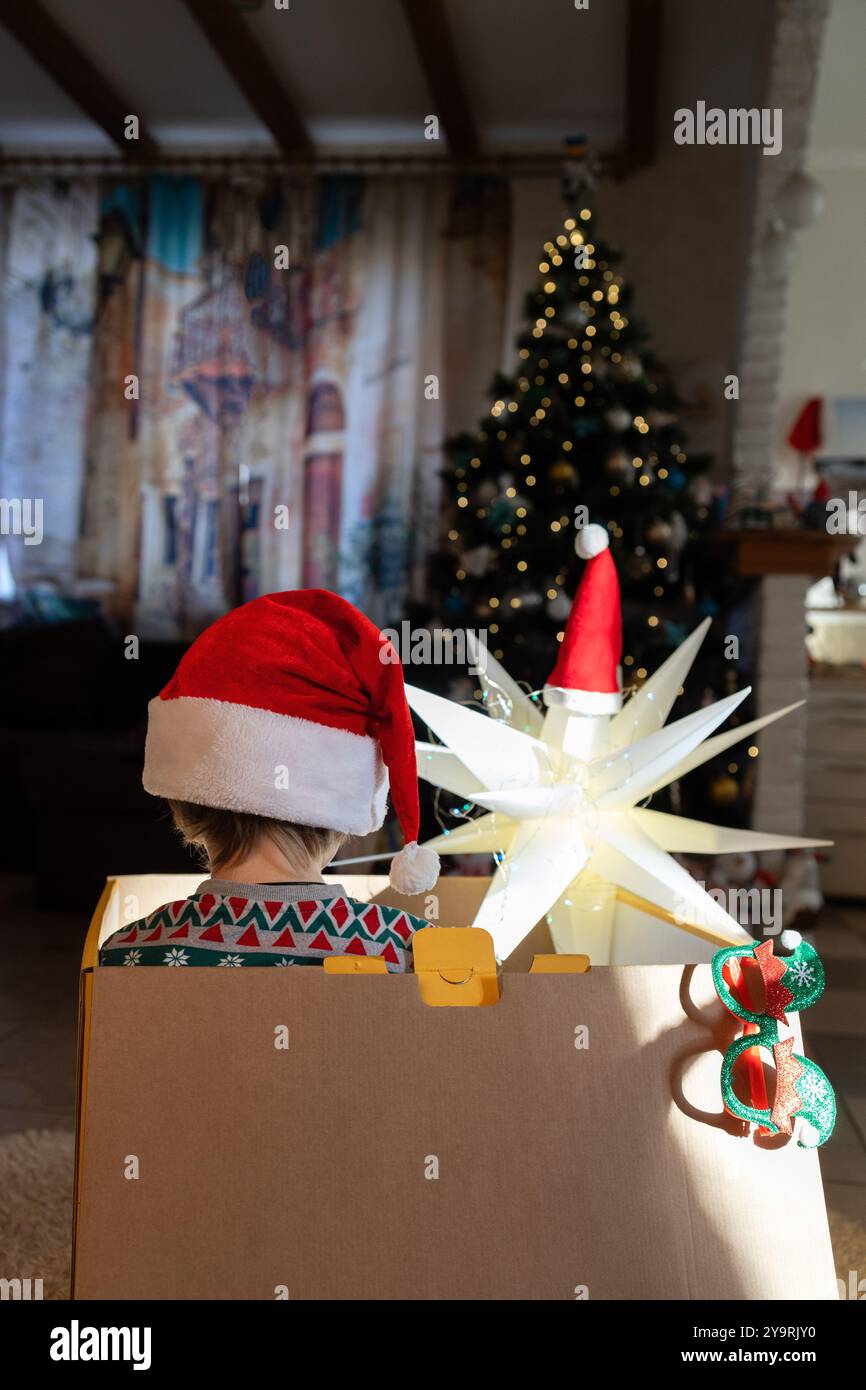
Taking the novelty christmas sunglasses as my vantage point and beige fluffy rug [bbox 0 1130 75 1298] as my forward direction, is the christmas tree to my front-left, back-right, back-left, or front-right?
front-right

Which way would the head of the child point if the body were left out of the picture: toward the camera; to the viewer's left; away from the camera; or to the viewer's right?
away from the camera

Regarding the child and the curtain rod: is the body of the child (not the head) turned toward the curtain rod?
yes

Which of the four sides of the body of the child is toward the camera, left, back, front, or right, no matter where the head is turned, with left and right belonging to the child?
back
